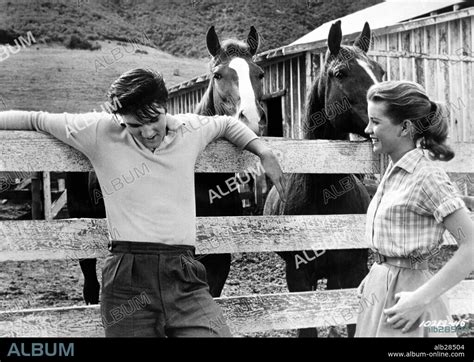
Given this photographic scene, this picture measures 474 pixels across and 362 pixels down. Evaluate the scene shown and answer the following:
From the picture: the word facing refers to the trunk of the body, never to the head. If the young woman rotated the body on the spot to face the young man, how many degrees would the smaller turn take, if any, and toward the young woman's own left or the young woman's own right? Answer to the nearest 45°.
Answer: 0° — they already face them

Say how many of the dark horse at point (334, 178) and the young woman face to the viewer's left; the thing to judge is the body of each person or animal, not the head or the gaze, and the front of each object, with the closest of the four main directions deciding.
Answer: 1

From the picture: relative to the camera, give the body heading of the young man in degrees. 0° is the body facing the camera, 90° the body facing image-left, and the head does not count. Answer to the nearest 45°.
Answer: approximately 0°

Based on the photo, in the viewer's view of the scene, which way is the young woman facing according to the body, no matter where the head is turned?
to the viewer's left

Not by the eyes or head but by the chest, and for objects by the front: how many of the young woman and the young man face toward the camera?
1

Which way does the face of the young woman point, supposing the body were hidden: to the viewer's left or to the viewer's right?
to the viewer's left

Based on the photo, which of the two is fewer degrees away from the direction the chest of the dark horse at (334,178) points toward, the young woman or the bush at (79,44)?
the young woman

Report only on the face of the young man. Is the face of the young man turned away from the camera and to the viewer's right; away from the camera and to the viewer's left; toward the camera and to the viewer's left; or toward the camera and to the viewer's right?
toward the camera and to the viewer's right
